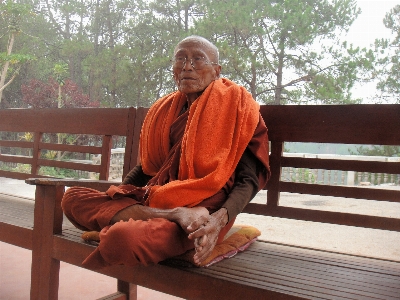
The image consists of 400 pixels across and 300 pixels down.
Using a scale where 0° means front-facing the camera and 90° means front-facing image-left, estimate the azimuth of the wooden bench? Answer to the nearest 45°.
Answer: approximately 45°

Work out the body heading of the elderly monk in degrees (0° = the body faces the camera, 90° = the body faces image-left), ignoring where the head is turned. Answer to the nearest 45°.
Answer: approximately 45°
